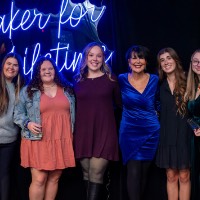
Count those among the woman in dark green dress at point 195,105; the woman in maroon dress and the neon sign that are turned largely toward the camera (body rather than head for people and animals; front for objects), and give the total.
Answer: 3

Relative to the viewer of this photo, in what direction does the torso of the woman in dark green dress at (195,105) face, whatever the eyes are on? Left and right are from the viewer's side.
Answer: facing the viewer

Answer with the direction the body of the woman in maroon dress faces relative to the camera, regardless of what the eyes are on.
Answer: toward the camera

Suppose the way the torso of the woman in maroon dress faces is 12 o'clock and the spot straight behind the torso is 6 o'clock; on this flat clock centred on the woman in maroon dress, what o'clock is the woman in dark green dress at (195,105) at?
The woman in dark green dress is roughly at 9 o'clock from the woman in maroon dress.

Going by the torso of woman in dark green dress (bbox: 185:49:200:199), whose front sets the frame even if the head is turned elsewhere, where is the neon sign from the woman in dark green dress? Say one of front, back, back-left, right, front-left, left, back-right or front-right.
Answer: right

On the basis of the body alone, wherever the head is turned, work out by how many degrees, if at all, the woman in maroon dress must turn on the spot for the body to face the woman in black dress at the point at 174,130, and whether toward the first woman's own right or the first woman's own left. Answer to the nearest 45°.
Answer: approximately 90° to the first woman's own left

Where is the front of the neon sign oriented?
toward the camera
